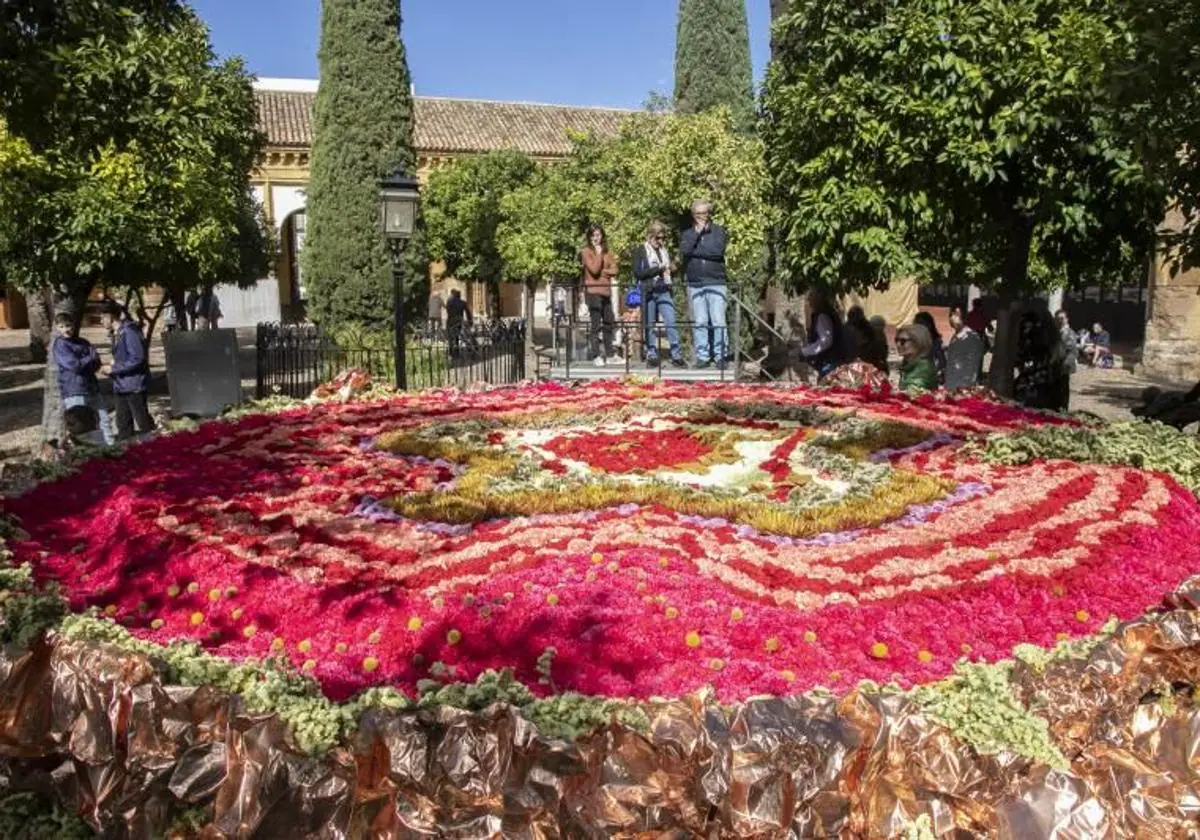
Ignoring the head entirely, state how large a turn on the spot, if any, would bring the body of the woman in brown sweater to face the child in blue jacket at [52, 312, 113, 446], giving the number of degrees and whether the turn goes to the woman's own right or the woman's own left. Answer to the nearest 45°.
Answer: approximately 90° to the woman's own right

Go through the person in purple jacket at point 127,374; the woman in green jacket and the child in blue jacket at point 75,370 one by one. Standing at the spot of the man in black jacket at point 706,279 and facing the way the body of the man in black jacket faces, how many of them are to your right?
2

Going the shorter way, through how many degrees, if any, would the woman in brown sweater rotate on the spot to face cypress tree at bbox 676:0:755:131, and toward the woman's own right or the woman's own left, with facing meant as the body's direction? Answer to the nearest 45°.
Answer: approximately 180°

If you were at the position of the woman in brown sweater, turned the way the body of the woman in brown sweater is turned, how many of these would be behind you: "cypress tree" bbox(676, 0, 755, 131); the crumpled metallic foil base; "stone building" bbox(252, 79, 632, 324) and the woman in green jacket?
2

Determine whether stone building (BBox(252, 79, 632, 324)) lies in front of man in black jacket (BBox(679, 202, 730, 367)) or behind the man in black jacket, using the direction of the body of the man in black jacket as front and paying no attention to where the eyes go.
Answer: behind

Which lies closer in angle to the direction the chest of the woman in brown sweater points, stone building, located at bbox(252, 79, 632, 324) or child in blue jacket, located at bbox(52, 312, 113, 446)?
the child in blue jacket

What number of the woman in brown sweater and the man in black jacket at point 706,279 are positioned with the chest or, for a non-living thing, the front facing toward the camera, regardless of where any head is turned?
2

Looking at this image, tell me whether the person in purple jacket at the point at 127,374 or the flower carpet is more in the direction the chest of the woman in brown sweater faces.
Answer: the flower carpet

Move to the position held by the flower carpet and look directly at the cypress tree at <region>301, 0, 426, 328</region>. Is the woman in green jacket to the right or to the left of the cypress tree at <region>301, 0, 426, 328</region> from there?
right

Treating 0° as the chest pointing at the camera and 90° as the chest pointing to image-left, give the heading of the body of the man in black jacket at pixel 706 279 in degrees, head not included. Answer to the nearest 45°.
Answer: approximately 0°

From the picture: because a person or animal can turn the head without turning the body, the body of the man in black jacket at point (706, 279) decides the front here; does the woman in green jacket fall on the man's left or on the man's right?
on the man's left

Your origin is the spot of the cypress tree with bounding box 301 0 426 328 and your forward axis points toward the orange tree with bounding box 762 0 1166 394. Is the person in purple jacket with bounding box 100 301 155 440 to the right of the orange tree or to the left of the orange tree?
right

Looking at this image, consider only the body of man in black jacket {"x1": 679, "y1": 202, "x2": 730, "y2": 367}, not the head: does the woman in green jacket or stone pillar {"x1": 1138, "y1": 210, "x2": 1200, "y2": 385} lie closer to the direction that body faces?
the woman in green jacket

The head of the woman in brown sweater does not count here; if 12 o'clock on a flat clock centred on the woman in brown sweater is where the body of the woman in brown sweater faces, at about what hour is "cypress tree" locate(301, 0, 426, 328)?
The cypress tree is roughly at 5 o'clock from the woman in brown sweater.

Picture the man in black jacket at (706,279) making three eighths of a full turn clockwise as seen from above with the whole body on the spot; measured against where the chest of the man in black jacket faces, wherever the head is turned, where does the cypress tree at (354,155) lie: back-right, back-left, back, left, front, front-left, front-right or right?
front
